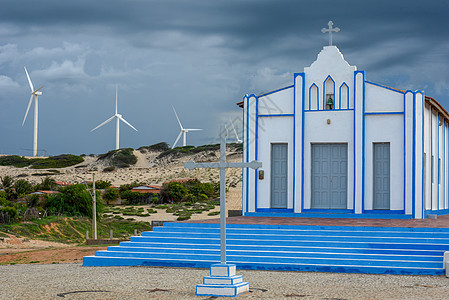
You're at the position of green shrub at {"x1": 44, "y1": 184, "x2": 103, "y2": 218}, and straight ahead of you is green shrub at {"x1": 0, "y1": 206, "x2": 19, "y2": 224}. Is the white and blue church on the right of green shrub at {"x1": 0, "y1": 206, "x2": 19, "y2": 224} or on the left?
left

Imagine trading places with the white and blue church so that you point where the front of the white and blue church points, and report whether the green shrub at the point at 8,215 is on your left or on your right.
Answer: on your right

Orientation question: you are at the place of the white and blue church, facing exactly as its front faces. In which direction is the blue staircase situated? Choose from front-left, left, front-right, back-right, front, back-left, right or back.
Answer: front

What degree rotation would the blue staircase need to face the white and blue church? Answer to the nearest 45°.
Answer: approximately 180°

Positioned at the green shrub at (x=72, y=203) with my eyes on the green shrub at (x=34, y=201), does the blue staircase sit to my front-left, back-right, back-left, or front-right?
back-left

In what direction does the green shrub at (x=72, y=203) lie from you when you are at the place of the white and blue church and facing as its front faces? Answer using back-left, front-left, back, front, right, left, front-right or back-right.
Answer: back-right

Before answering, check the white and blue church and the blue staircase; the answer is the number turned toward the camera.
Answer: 2

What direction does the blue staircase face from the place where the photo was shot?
facing the viewer

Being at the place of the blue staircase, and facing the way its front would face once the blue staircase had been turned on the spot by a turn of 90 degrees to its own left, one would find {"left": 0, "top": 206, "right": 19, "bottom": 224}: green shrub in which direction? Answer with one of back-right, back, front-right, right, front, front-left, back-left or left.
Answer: back-left

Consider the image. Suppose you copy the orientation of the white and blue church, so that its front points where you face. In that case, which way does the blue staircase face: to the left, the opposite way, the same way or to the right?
the same way

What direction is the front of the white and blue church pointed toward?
toward the camera

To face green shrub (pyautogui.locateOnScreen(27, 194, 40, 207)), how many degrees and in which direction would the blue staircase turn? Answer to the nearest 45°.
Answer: approximately 135° to its right

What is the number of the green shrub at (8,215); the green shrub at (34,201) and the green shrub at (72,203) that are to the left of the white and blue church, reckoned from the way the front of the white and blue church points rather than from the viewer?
0
